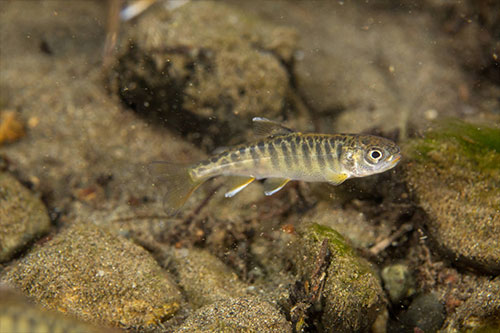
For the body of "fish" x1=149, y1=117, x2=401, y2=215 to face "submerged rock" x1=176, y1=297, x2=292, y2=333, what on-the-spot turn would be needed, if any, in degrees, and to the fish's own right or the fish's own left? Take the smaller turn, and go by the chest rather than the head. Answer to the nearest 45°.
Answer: approximately 90° to the fish's own right

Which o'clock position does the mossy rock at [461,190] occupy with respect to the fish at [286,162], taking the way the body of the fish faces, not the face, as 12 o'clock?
The mossy rock is roughly at 12 o'clock from the fish.

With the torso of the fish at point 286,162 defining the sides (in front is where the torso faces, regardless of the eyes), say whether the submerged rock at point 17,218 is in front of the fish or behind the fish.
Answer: behind

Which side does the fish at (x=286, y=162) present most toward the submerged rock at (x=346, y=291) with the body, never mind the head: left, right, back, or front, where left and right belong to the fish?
right

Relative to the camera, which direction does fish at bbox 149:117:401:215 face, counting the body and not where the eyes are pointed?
to the viewer's right

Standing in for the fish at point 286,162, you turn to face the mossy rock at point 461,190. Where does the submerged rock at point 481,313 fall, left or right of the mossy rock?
right

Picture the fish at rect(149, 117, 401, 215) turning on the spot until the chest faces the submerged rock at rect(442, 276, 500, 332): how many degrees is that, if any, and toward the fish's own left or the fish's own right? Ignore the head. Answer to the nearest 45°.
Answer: approximately 45° to the fish's own right
